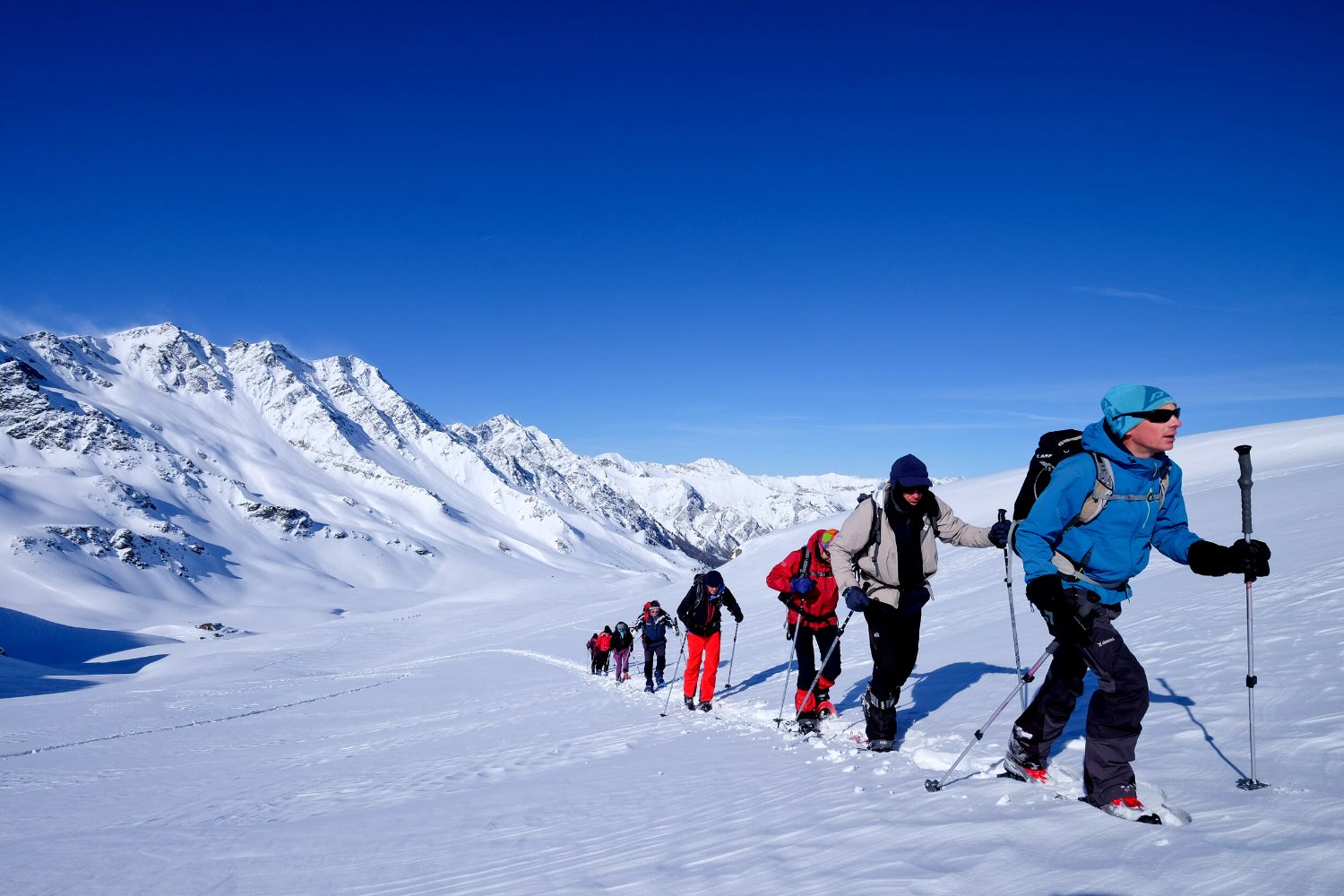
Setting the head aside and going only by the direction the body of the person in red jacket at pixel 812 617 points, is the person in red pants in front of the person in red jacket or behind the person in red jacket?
behind

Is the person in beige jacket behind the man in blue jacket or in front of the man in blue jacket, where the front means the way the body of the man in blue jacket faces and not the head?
behind

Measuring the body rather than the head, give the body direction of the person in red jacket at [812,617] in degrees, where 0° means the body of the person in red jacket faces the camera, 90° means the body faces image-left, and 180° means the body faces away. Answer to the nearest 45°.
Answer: approximately 315°

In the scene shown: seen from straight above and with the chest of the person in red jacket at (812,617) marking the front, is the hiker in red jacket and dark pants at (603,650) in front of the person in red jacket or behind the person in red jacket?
behind

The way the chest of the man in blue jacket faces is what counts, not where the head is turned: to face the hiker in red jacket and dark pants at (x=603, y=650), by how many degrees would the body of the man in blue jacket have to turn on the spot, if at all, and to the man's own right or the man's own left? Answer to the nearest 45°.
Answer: approximately 180°

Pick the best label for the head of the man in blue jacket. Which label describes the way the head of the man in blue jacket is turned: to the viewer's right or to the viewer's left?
to the viewer's right

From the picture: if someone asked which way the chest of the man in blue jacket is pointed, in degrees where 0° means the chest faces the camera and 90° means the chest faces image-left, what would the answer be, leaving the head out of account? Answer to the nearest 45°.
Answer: approximately 315°

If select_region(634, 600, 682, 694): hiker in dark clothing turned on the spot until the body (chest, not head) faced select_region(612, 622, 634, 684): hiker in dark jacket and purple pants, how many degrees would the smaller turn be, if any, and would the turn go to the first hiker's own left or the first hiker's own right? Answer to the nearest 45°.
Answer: approximately 180°

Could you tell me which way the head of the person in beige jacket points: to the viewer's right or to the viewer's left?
to the viewer's right
